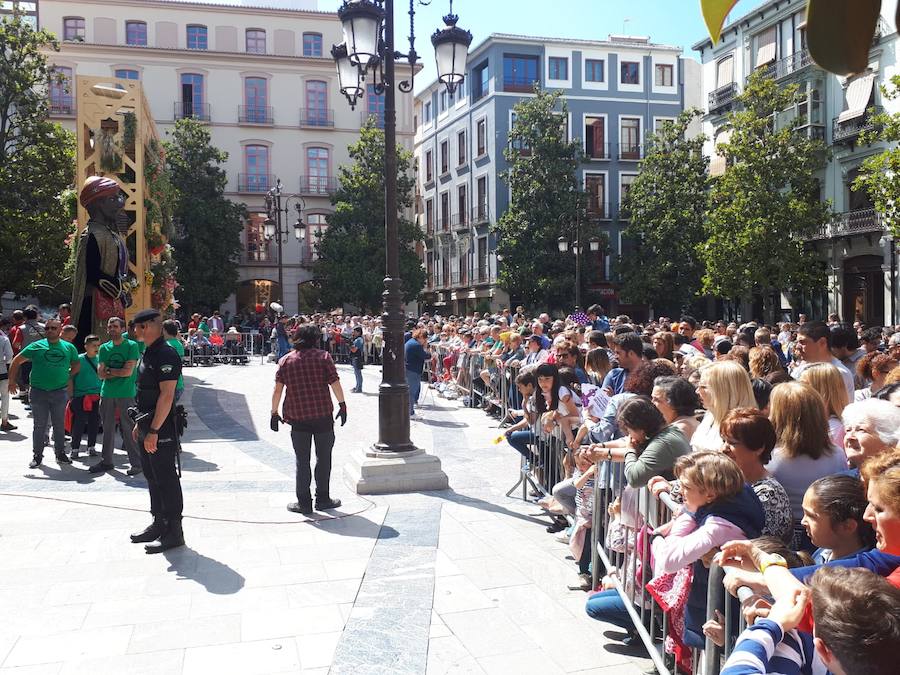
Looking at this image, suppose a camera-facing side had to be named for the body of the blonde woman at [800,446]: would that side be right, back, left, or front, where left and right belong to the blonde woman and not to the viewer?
back

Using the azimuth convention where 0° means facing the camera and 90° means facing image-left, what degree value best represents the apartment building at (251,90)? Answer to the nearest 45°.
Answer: approximately 0°

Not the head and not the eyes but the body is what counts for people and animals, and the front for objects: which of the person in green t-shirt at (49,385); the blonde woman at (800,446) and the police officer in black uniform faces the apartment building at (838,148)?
the blonde woman

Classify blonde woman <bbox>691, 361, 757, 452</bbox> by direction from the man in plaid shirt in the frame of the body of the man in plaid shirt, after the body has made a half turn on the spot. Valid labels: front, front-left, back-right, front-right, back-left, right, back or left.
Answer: front-left

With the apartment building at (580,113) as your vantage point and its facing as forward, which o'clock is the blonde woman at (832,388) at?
The blonde woman is roughly at 12 o'clock from the apartment building.

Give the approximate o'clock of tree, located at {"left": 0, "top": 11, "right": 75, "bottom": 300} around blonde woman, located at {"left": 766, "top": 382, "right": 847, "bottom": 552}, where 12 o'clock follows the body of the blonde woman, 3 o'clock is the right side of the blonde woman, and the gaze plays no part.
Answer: The tree is roughly at 10 o'clock from the blonde woman.

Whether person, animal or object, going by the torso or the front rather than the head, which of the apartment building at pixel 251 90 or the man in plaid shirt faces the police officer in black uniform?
the apartment building

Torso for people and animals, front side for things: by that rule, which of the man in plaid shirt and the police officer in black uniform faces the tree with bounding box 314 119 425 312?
the man in plaid shirt

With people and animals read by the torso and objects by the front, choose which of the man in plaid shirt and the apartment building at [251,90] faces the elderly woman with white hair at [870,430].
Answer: the apartment building
